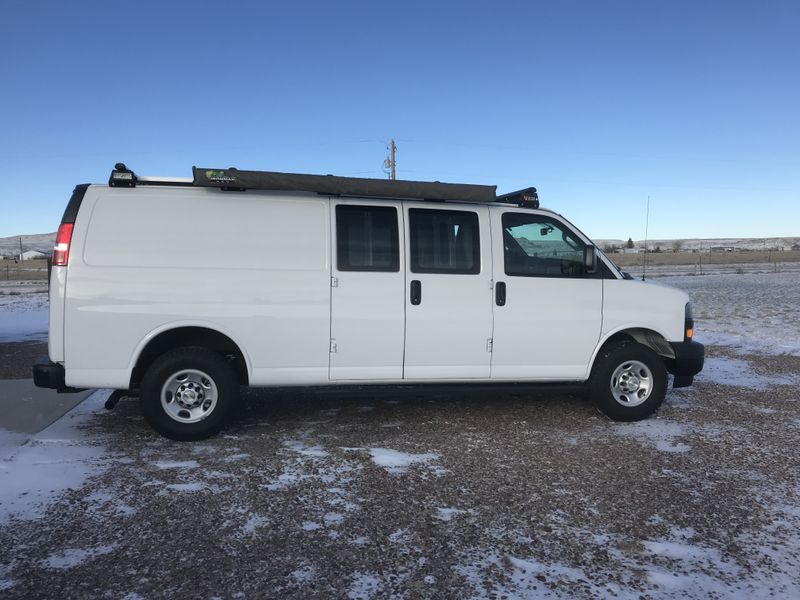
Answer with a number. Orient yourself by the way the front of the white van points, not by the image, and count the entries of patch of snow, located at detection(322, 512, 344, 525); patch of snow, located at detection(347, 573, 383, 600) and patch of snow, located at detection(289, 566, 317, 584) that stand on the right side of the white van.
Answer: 3

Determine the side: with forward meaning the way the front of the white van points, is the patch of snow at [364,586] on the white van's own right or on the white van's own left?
on the white van's own right

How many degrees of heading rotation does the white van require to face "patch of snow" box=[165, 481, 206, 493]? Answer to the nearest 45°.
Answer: approximately 135° to its right

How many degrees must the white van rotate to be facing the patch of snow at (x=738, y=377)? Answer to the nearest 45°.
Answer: approximately 45° to its left

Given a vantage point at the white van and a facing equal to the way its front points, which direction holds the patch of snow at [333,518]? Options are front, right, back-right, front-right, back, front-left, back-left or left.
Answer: right

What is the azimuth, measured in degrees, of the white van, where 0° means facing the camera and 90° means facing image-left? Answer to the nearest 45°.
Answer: approximately 270°

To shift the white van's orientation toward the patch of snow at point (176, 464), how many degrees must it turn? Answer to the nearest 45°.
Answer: approximately 135° to its right

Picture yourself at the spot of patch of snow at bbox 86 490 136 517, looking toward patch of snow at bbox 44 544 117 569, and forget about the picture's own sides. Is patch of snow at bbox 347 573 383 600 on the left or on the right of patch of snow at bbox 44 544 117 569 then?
left
